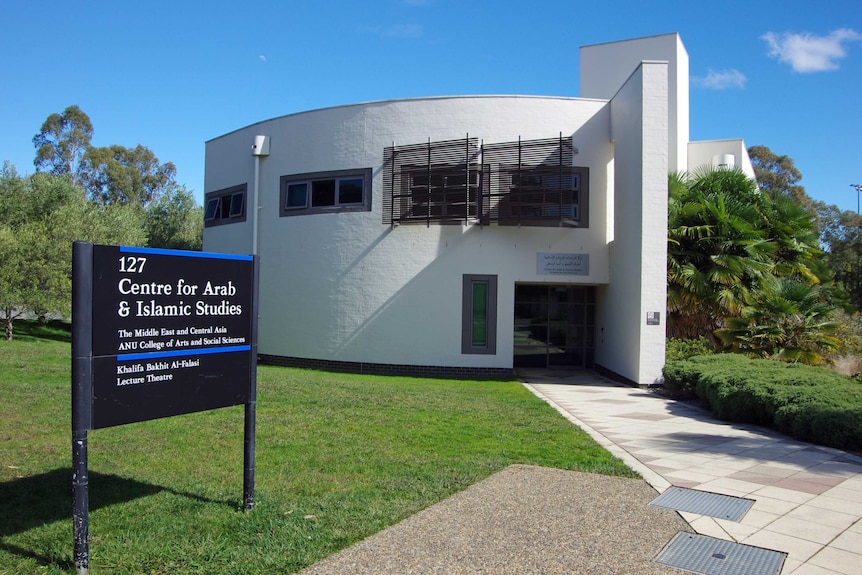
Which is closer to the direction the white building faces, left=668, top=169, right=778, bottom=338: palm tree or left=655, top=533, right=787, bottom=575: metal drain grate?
the metal drain grate

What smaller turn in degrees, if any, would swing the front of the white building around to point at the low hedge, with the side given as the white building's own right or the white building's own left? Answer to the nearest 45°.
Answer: approximately 45° to the white building's own left

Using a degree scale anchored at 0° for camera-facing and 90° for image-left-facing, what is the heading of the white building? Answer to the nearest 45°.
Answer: approximately 0°

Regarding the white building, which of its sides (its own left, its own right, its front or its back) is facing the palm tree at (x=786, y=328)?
left

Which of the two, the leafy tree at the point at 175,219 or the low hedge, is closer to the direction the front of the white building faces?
the low hedge

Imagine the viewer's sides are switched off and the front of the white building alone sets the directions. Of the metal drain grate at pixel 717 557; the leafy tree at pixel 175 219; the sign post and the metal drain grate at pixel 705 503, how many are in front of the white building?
3

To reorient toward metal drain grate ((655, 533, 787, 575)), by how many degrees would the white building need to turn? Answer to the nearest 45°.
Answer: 0° — it already faces it

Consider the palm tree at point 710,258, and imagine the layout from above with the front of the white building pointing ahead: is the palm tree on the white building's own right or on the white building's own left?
on the white building's own left
